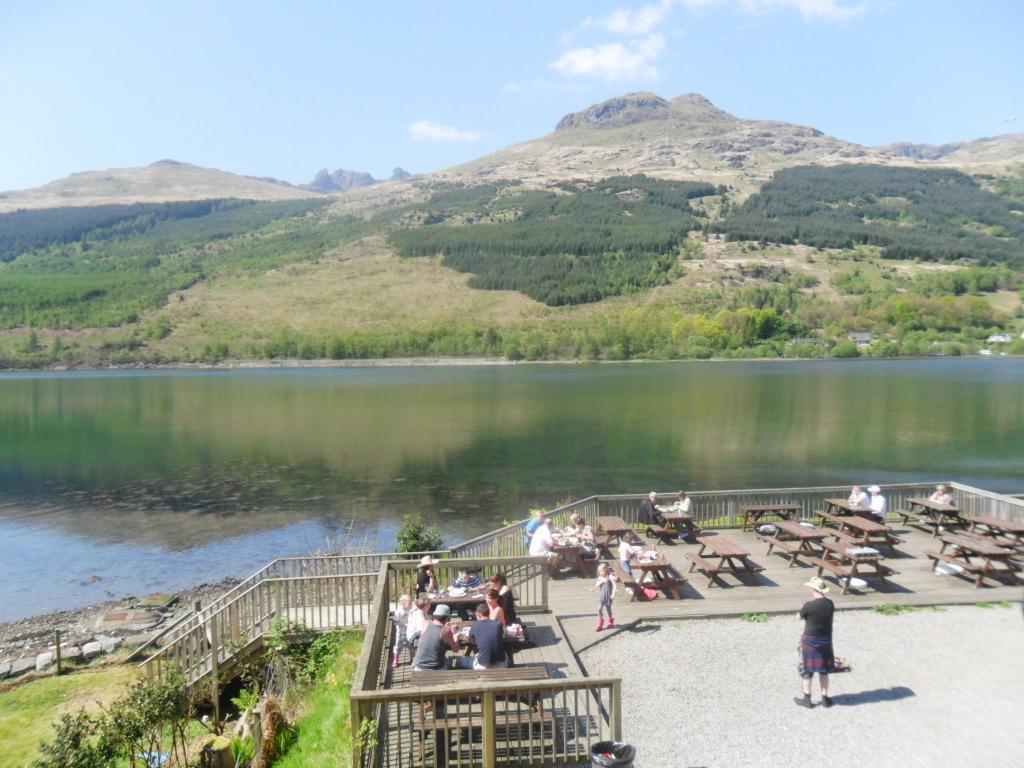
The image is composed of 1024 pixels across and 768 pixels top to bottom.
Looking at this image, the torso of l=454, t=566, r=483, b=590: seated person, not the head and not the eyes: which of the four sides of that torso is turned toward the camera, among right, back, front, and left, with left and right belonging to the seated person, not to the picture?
front

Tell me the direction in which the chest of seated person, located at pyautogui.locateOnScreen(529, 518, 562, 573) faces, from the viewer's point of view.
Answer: to the viewer's right

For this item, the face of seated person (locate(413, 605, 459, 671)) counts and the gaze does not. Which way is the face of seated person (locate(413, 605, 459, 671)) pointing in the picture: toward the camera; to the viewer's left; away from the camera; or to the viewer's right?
away from the camera

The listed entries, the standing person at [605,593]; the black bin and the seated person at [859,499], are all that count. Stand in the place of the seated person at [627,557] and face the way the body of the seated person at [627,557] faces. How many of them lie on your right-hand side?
2

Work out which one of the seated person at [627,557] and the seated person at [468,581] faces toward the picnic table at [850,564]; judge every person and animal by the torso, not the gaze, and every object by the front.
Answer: the seated person at [627,557]

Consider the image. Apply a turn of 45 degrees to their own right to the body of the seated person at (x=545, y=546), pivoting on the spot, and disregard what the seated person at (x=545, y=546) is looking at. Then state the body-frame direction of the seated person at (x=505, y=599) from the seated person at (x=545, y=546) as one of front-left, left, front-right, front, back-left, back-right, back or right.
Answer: front-right

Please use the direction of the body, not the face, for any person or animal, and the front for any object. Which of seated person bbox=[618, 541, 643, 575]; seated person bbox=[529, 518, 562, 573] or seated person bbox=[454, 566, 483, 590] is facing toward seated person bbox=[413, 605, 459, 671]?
seated person bbox=[454, 566, 483, 590]

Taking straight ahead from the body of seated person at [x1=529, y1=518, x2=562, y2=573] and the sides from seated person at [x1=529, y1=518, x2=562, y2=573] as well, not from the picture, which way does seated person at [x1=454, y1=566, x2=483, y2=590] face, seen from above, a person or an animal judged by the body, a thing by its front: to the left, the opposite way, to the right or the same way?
to the right
